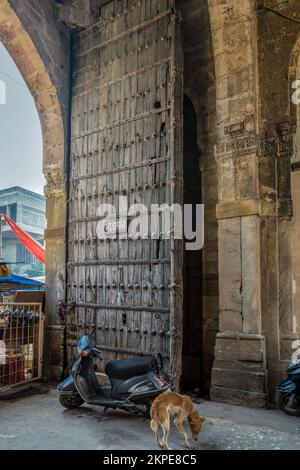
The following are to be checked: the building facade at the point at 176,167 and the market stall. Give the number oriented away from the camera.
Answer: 0

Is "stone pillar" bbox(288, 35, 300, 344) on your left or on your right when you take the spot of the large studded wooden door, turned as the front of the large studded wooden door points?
on your left

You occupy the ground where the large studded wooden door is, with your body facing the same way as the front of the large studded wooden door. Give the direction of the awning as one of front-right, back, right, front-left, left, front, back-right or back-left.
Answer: right

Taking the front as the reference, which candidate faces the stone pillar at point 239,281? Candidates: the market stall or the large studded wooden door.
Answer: the market stall

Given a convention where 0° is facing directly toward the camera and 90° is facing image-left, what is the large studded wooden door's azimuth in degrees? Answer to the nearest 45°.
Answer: approximately 45°

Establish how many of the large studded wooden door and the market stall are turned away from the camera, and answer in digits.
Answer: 0

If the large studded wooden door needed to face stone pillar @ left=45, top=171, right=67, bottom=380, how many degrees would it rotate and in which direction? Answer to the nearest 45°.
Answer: approximately 90° to its right

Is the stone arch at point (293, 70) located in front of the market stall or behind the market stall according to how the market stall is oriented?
in front
